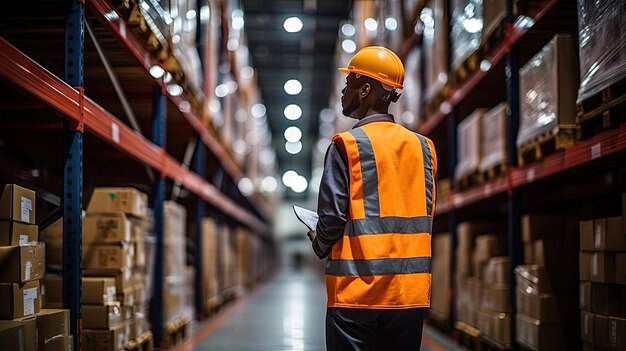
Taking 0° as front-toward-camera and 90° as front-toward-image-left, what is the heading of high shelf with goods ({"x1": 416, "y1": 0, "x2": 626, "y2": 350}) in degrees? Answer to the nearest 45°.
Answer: approximately 45°

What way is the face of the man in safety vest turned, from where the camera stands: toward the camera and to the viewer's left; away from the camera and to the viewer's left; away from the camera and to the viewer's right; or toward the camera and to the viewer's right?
away from the camera and to the viewer's left

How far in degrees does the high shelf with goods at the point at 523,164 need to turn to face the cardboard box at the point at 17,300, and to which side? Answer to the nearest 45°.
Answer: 0° — it already faces it

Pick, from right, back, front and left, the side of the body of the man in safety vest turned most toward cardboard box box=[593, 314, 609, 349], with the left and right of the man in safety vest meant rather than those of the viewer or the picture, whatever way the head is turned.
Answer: right

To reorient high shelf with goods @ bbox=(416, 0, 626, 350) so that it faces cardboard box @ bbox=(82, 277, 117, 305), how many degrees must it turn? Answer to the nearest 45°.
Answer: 0° — it already faces it

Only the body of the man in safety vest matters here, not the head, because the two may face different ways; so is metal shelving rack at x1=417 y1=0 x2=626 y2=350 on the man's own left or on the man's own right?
on the man's own right

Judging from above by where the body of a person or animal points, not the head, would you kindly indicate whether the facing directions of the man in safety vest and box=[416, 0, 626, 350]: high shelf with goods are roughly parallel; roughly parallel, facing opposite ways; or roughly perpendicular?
roughly perpendicular

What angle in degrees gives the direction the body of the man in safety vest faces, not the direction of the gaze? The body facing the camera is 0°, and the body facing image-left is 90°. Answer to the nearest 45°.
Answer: approximately 135°
